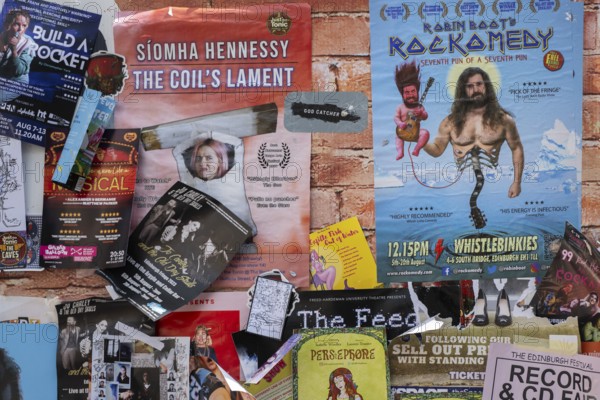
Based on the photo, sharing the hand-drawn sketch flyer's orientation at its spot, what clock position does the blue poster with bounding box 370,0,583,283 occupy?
The blue poster is roughly at 9 o'clock from the hand-drawn sketch flyer.

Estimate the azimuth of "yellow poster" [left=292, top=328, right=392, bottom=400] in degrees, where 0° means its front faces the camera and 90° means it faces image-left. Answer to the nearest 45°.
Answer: approximately 0°

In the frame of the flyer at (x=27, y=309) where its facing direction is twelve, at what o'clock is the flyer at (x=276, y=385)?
the flyer at (x=276, y=385) is roughly at 10 o'clock from the flyer at (x=27, y=309).

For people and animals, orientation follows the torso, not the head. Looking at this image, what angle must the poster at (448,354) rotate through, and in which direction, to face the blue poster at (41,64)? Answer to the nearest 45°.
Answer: approximately 90° to its right
